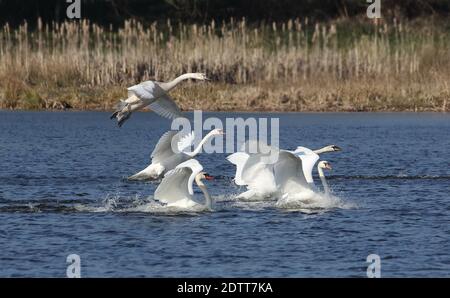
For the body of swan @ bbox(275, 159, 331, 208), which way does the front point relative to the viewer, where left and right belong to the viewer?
facing to the right of the viewer

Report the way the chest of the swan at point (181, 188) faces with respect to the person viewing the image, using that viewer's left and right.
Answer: facing to the right of the viewer

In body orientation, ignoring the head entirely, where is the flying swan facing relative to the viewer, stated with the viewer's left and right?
facing to the right of the viewer

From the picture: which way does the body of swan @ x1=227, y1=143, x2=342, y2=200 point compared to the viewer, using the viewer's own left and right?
facing to the right of the viewer

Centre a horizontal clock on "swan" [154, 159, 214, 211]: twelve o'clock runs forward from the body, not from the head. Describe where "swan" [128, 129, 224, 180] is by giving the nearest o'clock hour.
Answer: "swan" [128, 129, 224, 180] is roughly at 9 o'clock from "swan" [154, 159, 214, 211].

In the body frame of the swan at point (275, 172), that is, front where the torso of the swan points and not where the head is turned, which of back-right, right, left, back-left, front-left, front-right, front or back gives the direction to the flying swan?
back

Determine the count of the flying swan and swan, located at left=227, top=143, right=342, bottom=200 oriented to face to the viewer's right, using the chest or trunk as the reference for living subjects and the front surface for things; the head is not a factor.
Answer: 2

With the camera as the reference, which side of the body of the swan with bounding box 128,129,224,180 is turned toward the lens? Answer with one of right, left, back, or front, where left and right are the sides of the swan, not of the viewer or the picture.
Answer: right
